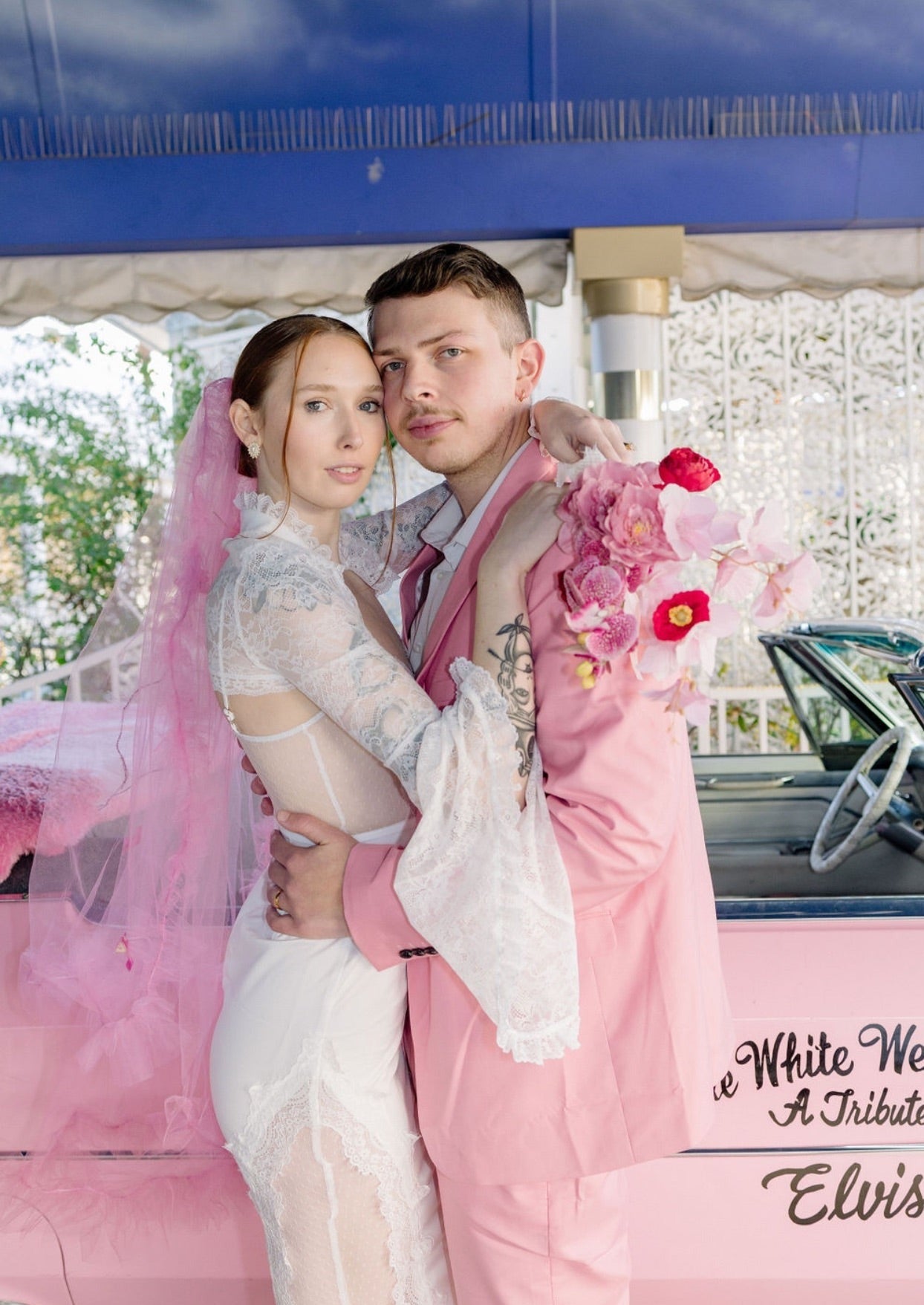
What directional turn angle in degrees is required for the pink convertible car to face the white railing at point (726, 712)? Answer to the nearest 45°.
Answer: approximately 90° to its left

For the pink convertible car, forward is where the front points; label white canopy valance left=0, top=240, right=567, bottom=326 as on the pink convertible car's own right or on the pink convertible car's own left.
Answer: on the pink convertible car's own left

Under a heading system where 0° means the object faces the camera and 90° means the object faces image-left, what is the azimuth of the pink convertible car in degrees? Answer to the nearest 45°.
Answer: approximately 270°

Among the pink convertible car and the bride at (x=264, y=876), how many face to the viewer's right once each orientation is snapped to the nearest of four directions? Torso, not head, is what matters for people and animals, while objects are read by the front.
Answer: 2

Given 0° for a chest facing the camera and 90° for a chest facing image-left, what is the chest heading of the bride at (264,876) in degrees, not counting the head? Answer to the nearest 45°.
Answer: approximately 270°

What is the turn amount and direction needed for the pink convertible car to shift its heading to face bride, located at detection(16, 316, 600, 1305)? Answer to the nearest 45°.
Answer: approximately 90° to its right

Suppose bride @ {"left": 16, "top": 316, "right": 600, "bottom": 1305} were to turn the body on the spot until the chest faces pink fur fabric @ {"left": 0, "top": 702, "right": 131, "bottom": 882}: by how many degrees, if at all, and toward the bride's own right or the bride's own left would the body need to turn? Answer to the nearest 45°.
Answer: approximately 135° to the bride's own left
